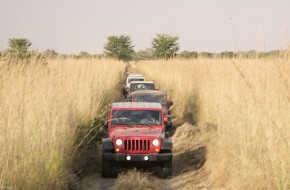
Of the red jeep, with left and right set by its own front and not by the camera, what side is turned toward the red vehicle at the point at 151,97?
back

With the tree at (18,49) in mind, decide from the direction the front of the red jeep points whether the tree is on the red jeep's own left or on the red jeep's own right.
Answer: on the red jeep's own right

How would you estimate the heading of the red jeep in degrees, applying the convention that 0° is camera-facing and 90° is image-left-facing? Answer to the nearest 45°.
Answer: approximately 0°

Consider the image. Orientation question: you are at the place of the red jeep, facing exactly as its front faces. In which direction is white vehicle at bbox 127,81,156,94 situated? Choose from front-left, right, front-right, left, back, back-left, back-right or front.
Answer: back

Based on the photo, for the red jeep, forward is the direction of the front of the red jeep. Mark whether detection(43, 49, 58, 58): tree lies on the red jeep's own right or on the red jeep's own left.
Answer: on the red jeep's own right
